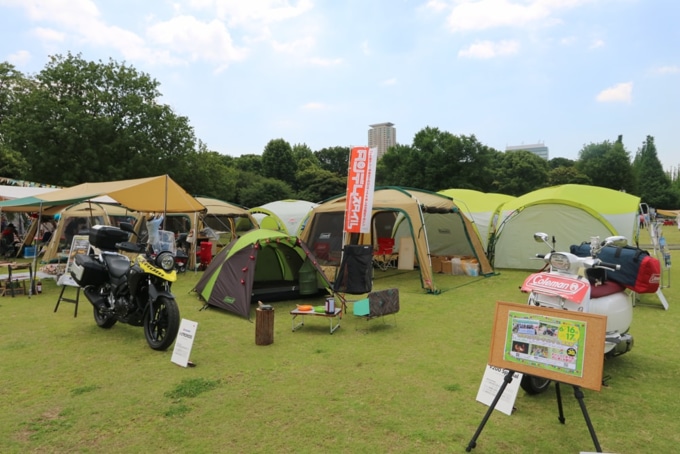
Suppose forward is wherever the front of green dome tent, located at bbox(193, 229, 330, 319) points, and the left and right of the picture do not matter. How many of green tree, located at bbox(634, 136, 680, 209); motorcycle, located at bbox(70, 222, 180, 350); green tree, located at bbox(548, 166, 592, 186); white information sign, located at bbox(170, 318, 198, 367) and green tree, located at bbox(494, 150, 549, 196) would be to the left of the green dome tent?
3

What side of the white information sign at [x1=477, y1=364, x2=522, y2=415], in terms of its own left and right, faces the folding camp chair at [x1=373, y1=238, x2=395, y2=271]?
back

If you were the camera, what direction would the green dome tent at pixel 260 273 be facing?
facing the viewer and to the right of the viewer

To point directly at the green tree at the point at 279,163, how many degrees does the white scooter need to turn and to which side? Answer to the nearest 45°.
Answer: approximately 90° to its right

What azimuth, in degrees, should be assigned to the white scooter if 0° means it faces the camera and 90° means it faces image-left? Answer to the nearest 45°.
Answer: approximately 45°

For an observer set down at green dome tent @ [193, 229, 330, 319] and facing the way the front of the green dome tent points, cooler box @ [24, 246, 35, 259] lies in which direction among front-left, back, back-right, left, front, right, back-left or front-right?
back

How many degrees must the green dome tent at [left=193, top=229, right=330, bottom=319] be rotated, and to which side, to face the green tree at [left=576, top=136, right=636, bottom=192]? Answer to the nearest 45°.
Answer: approximately 90° to its left

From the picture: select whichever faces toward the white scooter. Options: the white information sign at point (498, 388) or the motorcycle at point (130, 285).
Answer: the motorcycle

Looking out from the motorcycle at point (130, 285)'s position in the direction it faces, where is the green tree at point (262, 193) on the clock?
The green tree is roughly at 8 o'clock from the motorcycle.

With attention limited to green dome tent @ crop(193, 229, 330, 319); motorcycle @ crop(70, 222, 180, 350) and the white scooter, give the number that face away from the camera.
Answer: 0

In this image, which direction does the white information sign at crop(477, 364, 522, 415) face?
toward the camera

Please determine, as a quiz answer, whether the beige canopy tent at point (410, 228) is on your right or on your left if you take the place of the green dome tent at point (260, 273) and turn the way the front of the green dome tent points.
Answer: on your left

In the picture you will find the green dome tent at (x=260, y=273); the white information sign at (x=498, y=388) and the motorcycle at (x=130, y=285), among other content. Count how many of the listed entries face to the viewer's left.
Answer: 0

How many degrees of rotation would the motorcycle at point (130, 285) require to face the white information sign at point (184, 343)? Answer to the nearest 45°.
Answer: approximately 45° to its right

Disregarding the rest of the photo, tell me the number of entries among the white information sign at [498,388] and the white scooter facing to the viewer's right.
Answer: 0
